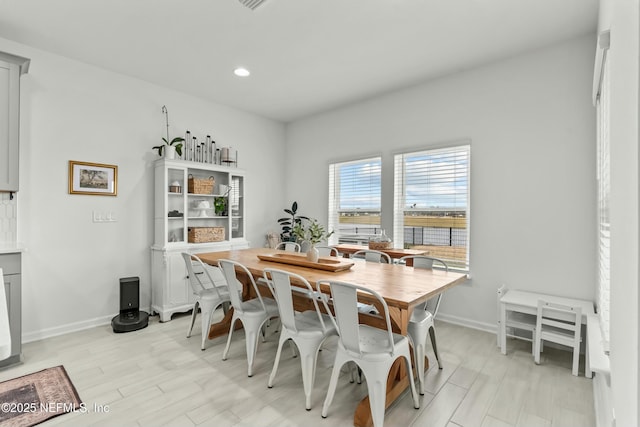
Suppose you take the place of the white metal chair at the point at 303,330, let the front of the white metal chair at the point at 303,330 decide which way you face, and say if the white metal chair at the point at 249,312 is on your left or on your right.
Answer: on your left

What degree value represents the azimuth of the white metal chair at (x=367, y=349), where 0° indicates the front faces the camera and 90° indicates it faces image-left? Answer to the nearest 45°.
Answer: approximately 225°

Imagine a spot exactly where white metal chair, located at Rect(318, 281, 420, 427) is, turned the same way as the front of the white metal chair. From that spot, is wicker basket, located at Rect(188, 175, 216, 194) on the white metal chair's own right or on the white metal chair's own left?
on the white metal chair's own left

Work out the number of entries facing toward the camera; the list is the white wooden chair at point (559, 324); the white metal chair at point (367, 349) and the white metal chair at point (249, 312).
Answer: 0

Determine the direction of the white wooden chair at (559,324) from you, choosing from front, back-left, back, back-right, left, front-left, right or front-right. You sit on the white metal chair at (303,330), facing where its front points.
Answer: front-right

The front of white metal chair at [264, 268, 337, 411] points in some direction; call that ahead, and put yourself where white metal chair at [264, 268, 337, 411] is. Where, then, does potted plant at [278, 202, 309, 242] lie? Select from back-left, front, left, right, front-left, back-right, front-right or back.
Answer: front-left

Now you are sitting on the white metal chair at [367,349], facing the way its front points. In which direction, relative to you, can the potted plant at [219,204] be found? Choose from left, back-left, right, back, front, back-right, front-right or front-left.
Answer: left

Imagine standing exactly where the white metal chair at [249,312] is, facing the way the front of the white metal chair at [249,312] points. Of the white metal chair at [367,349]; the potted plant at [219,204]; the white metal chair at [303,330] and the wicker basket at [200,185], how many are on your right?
2

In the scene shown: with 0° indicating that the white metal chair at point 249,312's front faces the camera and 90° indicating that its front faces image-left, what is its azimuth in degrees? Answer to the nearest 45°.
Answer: approximately 225°

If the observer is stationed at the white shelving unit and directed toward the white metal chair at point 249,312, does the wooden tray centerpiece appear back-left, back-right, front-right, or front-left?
front-left

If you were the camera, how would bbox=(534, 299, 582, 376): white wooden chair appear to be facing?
facing away from the viewer and to the right of the viewer

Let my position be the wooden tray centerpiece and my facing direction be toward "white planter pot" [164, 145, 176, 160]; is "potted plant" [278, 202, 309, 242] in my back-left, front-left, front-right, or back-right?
front-right

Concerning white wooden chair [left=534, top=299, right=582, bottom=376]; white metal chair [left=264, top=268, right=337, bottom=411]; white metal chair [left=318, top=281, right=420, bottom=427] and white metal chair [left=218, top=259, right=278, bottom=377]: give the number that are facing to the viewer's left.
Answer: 0

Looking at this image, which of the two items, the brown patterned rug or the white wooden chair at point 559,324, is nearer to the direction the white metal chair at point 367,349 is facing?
the white wooden chair

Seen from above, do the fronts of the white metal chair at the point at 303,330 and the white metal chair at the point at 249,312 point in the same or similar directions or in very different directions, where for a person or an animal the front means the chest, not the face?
same or similar directions

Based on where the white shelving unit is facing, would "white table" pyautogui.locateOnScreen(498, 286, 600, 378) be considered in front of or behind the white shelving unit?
in front
